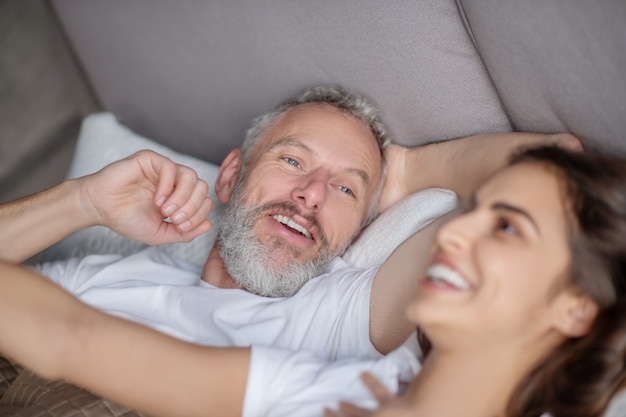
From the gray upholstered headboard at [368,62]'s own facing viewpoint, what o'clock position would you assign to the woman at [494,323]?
The woman is roughly at 12 o'clock from the gray upholstered headboard.

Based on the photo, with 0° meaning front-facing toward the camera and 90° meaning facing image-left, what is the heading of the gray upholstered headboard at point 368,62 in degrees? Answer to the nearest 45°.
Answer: approximately 0°
